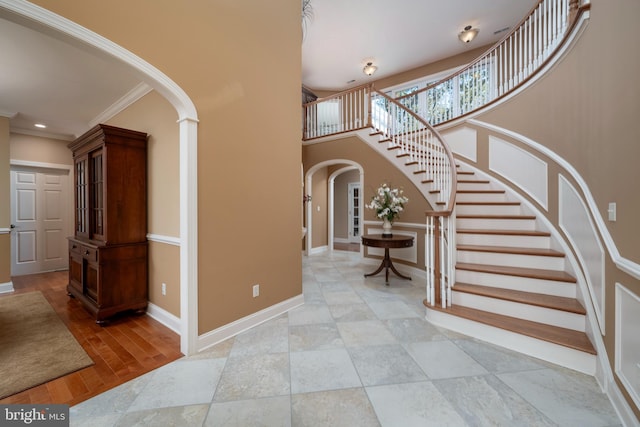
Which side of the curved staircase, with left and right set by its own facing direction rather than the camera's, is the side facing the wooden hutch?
right

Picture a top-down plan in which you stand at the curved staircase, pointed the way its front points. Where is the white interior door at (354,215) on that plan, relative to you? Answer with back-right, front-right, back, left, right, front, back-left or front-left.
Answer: right

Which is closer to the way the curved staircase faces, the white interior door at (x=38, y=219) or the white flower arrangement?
the white interior door

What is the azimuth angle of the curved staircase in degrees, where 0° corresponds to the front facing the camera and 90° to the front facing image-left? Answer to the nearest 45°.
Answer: approximately 45°

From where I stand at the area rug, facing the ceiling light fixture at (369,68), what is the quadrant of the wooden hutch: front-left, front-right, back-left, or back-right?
front-left

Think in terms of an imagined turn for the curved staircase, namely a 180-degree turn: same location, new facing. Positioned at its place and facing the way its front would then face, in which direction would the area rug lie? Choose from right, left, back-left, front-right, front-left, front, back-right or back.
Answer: back
